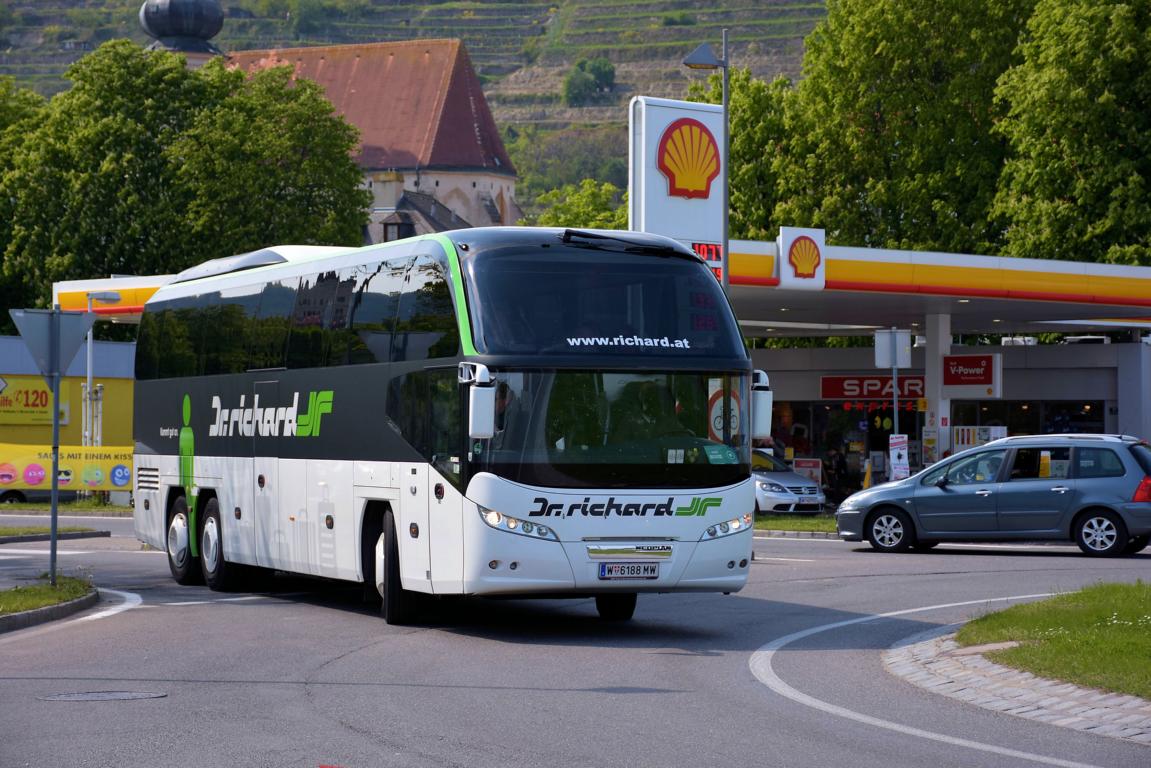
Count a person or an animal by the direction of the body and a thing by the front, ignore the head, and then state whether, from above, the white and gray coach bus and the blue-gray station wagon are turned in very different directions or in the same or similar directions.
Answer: very different directions

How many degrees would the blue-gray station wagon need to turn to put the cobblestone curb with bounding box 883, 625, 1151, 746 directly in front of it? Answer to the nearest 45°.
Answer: approximately 90° to its left

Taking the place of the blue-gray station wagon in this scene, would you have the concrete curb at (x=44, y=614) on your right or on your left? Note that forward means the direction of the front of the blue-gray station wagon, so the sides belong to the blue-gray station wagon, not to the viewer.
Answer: on your left

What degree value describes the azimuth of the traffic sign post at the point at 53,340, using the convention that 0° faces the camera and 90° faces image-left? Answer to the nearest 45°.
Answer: approximately 180°

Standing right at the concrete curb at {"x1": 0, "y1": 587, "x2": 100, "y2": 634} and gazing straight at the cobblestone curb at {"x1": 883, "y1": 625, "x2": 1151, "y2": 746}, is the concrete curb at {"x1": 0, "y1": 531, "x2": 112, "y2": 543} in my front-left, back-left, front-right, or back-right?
back-left

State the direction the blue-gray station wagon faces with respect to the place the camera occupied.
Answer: facing to the left of the viewer

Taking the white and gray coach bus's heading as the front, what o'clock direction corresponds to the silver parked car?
The silver parked car is roughly at 8 o'clock from the white and gray coach bus.

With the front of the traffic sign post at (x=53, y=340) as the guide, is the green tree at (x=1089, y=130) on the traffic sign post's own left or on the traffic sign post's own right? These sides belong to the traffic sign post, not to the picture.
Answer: on the traffic sign post's own right

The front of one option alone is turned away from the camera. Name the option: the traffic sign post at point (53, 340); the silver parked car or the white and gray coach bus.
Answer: the traffic sign post
